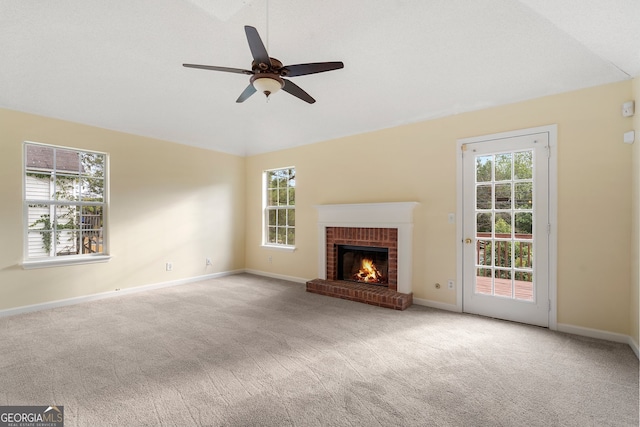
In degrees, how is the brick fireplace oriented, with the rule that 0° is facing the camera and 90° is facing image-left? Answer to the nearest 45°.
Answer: approximately 45°

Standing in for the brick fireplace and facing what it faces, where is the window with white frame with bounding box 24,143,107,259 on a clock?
The window with white frame is roughly at 1 o'clock from the brick fireplace.

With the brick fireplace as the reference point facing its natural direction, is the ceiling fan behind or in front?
in front
